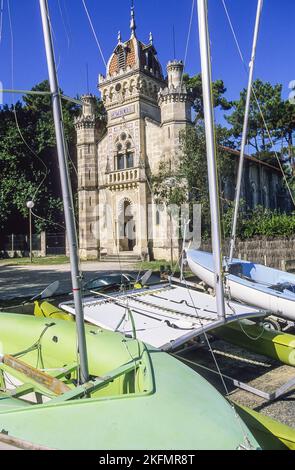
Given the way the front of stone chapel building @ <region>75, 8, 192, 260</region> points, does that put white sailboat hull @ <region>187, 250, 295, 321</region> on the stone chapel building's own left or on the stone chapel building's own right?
on the stone chapel building's own left

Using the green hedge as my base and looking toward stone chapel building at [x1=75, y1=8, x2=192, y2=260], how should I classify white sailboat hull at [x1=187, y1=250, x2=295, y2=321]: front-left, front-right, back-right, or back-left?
back-left

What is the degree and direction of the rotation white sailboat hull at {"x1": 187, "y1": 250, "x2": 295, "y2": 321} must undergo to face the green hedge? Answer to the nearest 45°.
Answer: approximately 45° to its right

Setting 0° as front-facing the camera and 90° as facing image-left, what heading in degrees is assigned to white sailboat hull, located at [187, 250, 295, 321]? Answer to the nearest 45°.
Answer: approximately 135°

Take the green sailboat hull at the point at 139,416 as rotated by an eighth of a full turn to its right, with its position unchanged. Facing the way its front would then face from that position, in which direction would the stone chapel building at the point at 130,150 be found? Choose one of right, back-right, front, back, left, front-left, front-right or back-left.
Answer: back

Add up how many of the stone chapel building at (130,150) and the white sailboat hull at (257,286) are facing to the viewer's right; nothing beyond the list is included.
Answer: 0

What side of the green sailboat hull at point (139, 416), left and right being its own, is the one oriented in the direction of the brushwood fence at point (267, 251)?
left

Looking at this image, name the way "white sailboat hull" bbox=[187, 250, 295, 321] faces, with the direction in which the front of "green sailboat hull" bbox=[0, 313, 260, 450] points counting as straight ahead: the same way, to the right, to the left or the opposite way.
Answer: the opposite way

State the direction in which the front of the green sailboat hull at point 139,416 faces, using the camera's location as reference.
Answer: facing the viewer and to the right of the viewer

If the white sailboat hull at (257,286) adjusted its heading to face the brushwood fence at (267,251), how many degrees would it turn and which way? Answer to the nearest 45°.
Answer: approximately 45° to its right

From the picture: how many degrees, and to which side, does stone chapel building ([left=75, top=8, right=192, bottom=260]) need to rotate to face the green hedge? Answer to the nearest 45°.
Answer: approximately 90° to its left

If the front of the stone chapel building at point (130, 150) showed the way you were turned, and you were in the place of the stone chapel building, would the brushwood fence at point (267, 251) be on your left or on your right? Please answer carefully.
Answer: on your left

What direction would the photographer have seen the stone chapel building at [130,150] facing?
facing the viewer and to the left of the viewer

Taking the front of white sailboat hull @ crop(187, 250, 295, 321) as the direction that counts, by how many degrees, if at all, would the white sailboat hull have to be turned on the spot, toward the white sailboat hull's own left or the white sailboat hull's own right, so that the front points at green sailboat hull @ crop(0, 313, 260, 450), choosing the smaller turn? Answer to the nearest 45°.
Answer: approximately 135° to the white sailboat hull's own left
